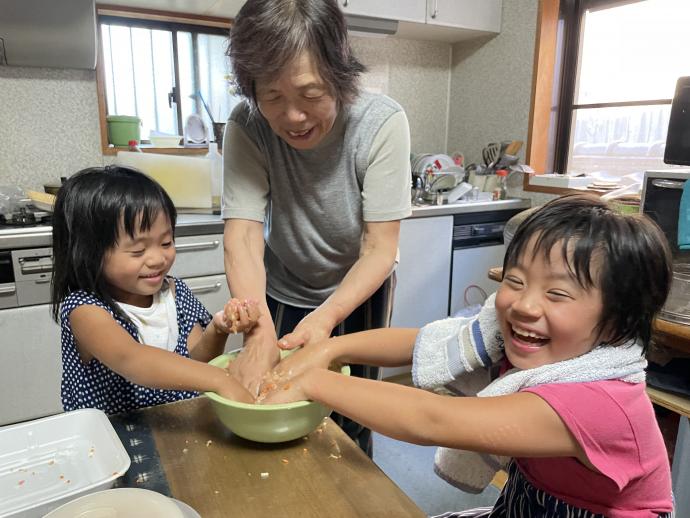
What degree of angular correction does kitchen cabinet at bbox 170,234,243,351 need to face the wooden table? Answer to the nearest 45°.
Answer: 0° — it already faces it

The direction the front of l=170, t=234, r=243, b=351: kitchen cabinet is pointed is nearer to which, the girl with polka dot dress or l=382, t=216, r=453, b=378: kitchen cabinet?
the girl with polka dot dress

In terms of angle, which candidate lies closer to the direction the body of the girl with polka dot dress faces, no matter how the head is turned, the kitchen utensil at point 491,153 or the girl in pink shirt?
the girl in pink shirt

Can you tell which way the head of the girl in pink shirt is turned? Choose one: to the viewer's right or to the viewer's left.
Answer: to the viewer's left

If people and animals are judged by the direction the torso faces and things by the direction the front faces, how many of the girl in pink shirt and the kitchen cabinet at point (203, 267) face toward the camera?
1

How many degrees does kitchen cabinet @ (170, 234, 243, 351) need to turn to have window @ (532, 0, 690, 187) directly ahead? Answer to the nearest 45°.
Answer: approximately 90° to its left

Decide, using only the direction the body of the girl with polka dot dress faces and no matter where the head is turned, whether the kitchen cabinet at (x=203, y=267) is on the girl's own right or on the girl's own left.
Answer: on the girl's own left

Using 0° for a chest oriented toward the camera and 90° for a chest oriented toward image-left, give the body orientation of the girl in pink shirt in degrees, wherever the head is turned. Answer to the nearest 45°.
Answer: approximately 90°

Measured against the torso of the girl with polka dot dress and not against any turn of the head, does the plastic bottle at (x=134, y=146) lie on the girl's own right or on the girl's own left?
on the girl's own left
